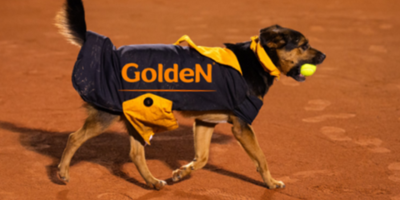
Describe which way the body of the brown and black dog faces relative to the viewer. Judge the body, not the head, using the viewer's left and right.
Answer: facing to the right of the viewer
